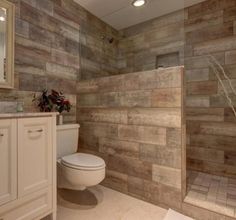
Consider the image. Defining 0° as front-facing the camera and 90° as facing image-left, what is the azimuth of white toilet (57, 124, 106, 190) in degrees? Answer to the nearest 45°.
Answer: approximately 315°

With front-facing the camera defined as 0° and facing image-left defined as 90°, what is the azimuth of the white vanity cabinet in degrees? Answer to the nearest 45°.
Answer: approximately 315°
